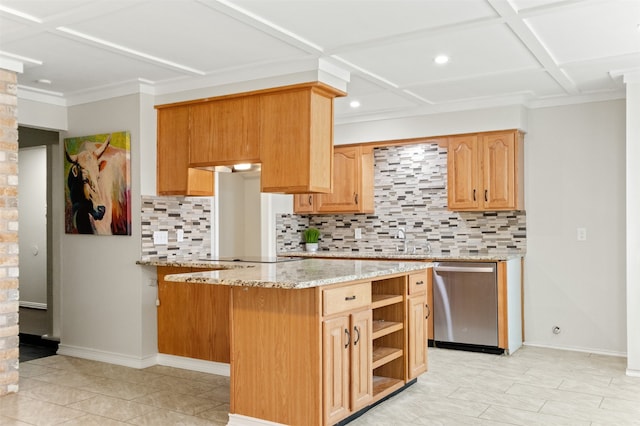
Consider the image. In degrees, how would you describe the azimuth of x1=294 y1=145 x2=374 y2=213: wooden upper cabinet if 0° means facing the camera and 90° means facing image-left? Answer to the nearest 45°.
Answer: approximately 45°

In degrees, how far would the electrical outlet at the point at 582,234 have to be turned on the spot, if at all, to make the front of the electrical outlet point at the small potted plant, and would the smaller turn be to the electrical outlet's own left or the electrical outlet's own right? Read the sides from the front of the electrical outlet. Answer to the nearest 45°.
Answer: approximately 90° to the electrical outlet's own right

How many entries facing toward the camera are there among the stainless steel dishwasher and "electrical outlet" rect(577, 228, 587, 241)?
2

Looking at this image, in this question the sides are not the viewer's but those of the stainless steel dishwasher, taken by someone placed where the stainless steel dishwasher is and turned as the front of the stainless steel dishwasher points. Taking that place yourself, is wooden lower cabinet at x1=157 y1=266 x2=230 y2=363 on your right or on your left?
on your right

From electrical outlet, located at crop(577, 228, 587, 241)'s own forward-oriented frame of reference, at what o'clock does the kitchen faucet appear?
The kitchen faucet is roughly at 3 o'clock from the electrical outlet.

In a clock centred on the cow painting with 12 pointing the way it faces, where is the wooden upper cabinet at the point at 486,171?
The wooden upper cabinet is roughly at 8 o'clock from the cow painting.

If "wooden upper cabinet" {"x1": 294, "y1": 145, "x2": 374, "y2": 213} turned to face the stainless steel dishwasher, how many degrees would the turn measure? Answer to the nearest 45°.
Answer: approximately 90° to its left

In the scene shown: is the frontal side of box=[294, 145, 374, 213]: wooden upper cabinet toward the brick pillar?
yes

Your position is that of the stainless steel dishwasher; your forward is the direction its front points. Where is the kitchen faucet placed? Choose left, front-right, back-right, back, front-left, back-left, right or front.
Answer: back-right

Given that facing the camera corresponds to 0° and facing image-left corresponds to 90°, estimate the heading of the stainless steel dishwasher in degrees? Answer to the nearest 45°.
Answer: approximately 0°

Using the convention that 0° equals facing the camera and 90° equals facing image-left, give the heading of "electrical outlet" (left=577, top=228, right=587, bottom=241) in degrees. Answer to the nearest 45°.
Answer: approximately 0°
